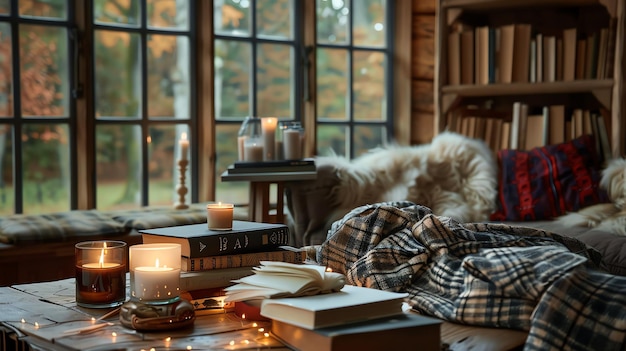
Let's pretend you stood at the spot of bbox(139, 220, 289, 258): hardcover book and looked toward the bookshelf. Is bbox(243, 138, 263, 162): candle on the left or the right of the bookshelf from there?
left

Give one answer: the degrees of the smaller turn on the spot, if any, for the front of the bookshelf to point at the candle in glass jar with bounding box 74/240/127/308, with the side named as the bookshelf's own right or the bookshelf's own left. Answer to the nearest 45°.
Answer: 0° — it already faces it

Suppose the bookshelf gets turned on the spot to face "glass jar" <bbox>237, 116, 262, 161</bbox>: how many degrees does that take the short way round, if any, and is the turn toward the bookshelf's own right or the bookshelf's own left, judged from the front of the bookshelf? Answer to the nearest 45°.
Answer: approximately 45° to the bookshelf's own right

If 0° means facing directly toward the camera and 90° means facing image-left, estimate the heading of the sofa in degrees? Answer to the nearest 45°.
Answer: approximately 0°

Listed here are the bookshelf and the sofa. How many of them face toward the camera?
2

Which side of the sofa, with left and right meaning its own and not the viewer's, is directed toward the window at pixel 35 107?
right

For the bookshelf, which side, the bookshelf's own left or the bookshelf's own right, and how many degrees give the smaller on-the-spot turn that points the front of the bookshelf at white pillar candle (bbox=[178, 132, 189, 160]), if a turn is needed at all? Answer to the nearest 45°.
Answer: approximately 45° to the bookshelf's own right

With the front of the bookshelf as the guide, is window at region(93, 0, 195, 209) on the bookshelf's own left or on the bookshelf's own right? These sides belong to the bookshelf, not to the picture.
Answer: on the bookshelf's own right
